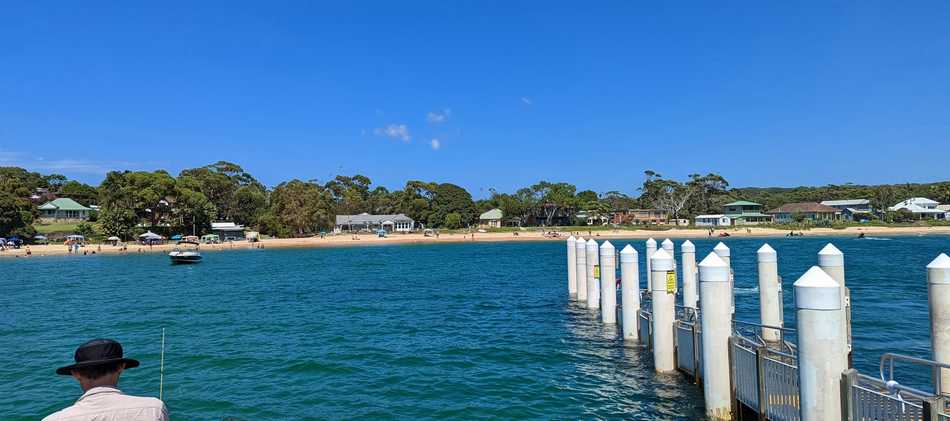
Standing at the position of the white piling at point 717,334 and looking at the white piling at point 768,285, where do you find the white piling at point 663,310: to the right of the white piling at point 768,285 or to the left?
left

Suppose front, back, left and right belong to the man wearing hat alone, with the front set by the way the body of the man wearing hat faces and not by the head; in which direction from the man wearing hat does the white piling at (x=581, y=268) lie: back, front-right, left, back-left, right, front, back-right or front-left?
front-right

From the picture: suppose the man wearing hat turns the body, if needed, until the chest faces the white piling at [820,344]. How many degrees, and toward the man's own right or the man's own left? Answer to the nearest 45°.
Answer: approximately 90° to the man's own right

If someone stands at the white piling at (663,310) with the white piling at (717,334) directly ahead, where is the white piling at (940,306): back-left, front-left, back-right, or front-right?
front-left

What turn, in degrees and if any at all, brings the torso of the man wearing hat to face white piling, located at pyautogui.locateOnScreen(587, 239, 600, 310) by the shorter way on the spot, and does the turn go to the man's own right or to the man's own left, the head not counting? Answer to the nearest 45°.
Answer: approximately 45° to the man's own right

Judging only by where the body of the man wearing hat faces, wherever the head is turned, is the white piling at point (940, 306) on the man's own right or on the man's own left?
on the man's own right

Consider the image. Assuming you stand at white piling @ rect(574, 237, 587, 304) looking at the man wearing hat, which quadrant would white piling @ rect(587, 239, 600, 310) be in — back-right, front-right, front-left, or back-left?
front-left

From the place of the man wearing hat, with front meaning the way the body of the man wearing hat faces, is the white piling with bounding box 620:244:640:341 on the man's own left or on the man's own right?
on the man's own right

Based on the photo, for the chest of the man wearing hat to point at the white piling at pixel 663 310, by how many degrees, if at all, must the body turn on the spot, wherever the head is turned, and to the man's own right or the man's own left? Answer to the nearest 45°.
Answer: approximately 90° to the man's own right

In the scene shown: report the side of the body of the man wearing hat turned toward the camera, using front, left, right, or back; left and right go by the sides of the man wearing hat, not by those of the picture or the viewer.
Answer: back

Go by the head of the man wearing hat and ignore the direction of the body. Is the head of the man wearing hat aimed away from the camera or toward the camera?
away from the camera

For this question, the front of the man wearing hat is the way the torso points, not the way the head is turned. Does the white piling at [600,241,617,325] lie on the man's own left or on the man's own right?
on the man's own right
